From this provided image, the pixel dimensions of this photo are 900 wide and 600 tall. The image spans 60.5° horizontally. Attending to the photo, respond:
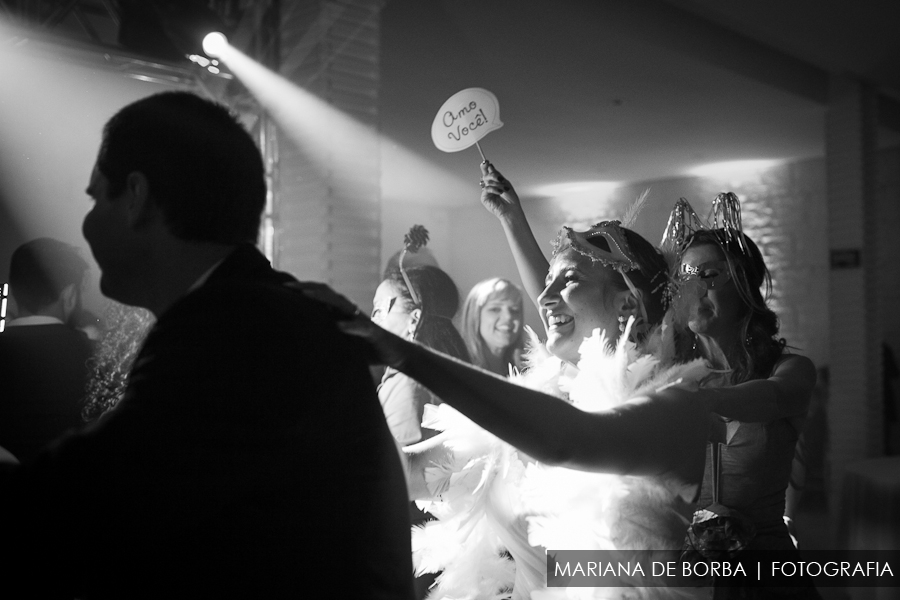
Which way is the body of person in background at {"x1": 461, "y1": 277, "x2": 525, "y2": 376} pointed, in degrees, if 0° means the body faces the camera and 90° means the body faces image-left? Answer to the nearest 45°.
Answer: approximately 315°

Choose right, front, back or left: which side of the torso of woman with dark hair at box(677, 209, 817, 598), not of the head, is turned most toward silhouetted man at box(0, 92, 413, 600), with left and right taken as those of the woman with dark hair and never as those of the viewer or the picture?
front

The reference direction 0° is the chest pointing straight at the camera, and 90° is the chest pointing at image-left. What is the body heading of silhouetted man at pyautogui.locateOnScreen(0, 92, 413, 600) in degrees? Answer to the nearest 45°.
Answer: approximately 135°

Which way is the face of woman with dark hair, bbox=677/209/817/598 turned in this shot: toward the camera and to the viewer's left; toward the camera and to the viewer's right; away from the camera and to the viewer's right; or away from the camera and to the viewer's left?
toward the camera and to the viewer's left

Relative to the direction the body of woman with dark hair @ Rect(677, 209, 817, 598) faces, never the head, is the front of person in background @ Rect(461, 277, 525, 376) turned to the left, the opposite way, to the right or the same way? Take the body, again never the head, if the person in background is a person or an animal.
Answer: to the left

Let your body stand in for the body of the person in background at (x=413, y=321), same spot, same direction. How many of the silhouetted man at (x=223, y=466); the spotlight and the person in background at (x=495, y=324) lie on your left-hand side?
1

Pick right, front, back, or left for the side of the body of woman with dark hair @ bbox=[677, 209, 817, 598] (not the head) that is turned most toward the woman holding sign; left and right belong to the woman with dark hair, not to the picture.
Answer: front

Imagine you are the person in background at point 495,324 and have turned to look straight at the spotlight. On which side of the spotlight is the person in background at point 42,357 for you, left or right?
left

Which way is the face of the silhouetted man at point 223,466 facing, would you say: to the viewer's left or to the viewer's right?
to the viewer's left

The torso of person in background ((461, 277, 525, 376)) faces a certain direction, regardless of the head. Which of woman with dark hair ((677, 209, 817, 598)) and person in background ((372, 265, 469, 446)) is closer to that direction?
the woman with dark hair

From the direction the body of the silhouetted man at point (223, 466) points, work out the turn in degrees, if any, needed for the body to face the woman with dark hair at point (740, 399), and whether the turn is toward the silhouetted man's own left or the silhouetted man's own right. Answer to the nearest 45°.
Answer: approximately 90° to the silhouetted man's own right

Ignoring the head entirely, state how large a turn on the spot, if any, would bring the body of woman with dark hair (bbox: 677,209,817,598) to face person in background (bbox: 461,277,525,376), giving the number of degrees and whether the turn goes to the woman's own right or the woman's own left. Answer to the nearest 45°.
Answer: approximately 90° to the woman's own right

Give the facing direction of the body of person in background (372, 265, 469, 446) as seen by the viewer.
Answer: to the viewer's left

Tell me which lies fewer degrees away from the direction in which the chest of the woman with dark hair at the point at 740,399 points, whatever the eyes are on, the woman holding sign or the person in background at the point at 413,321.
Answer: the woman holding sign
